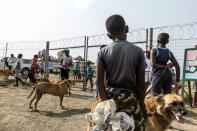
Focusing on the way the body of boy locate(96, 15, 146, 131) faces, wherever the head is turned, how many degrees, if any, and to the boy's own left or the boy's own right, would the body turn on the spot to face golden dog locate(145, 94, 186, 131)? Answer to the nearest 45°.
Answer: approximately 45° to the boy's own right

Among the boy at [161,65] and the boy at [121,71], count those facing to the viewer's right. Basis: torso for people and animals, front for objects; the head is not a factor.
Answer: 0

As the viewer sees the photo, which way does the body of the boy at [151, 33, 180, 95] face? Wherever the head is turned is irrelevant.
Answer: away from the camera

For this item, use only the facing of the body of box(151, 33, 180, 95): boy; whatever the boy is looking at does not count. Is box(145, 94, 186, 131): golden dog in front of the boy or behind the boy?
behind

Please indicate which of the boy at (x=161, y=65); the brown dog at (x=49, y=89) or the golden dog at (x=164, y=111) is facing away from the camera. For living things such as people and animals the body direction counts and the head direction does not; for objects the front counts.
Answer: the boy

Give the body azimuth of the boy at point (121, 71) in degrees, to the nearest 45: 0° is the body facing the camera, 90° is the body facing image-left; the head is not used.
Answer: approximately 180°
